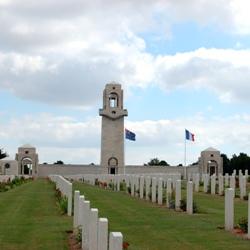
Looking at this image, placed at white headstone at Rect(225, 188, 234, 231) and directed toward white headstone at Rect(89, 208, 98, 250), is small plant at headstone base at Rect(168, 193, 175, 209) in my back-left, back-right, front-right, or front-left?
back-right

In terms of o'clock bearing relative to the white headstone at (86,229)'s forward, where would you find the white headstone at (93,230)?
the white headstone at (93,230) is roughly at 9 o'clock from the white headstone at (86,229).
